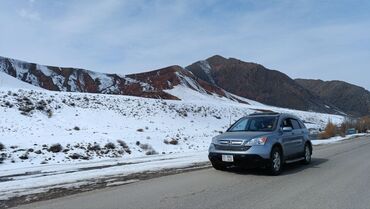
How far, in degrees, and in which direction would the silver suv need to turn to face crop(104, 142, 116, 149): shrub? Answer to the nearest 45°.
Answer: approximately 90° to its right

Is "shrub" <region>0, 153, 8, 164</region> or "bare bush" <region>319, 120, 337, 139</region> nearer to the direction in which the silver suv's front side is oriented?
the shrub

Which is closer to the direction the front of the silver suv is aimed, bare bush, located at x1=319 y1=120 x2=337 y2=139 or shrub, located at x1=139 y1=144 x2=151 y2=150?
the shrub

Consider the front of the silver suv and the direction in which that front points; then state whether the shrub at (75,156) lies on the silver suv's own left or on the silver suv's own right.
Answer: on the silver suv's own right

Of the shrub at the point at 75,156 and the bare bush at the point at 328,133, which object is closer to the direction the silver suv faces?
the shrub

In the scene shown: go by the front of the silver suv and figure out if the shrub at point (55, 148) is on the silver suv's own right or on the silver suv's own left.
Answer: on the silver suv's own right

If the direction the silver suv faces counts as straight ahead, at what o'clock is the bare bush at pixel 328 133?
The bare bush is roughly at 5 o'clock from the silver suv.

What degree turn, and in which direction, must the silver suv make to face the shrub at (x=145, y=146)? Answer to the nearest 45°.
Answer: approximately 90° to its right

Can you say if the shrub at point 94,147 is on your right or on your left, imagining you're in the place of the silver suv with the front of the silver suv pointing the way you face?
on your right

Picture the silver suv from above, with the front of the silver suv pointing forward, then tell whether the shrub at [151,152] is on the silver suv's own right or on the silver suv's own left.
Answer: on the silver suv's own right

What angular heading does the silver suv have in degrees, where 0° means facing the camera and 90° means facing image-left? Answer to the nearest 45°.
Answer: approximately 45°

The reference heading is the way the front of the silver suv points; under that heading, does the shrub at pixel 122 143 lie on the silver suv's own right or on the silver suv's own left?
on the silver suv's own right
